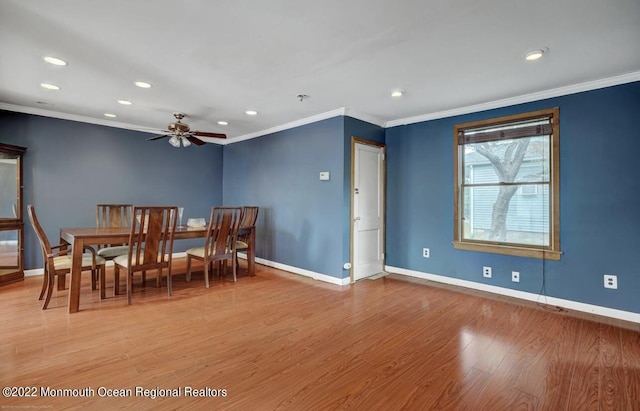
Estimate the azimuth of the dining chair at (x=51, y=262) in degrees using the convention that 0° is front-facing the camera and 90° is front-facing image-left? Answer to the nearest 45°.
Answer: approximately 270°

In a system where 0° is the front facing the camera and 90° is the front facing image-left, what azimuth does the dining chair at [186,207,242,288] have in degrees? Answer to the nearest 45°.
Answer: approximately 135°

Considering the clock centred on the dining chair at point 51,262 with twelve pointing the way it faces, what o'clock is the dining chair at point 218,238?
the dining chair at point 218,238 is roughly at 12 o'clock from the dining chair at point 51,262.

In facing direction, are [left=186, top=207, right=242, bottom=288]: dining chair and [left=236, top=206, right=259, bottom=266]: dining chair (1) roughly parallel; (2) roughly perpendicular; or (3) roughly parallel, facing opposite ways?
roughly perpendicular

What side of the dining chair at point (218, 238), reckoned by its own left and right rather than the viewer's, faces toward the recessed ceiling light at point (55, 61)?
left

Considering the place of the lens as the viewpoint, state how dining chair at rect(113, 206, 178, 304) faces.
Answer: facing away from the viewer and to the left of the viewer

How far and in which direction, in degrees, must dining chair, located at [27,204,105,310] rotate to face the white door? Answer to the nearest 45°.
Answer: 0° — it already faces it
